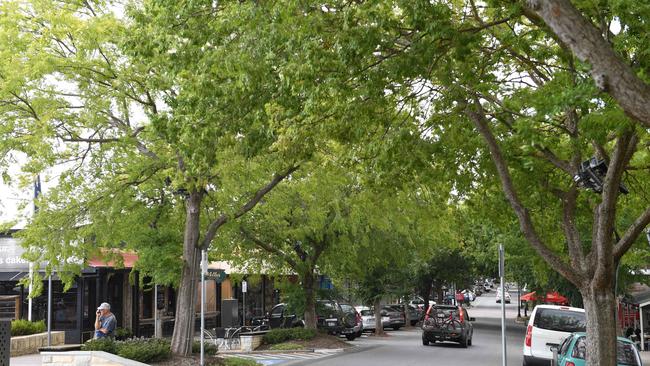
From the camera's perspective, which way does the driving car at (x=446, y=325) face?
away from the camera

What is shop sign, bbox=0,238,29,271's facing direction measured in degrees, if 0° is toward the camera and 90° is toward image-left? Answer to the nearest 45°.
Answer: approximately 0°

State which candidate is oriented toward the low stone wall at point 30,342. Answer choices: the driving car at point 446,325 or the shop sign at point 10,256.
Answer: the shop sign

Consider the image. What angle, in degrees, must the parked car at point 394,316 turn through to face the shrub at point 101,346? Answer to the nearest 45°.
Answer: approximately 135° to its left

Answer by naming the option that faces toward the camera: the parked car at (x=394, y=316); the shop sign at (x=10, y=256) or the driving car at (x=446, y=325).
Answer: the shop sign

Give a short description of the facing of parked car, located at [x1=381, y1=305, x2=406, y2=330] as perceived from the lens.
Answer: facing away from the viewer and to the left of the viewer

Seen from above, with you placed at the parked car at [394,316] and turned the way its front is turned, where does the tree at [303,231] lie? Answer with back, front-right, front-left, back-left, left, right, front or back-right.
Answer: back-left

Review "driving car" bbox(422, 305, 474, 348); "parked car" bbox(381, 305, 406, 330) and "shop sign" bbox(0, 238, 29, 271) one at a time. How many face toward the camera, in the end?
1

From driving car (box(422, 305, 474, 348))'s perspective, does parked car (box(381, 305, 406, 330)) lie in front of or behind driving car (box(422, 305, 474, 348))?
in front

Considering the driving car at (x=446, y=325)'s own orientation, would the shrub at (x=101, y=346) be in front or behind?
behind

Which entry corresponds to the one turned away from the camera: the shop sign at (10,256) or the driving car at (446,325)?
the driving car

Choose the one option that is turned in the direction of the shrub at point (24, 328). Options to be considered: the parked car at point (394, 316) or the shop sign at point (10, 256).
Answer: the shop sign
